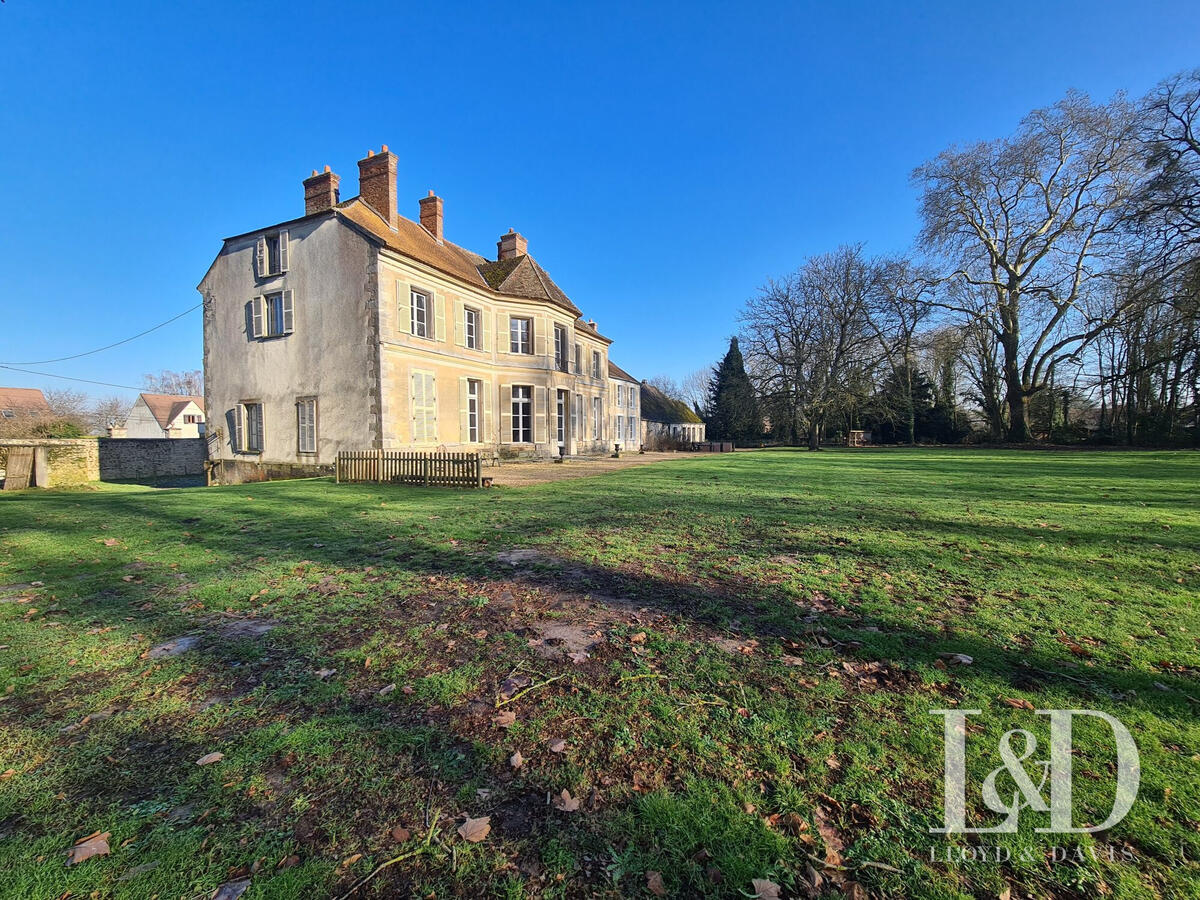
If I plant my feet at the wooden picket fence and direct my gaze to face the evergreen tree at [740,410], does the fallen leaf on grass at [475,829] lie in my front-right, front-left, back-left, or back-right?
back-right

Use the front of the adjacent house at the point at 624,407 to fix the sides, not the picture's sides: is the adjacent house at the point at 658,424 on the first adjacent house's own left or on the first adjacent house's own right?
on the first adjacent house's own left

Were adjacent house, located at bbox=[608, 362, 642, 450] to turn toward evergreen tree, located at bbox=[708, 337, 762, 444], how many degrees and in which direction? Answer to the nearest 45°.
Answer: approximately 45° to its left

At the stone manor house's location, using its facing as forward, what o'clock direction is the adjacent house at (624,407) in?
The adjacent house is roughly at 9 o'clock from the stone manor house.

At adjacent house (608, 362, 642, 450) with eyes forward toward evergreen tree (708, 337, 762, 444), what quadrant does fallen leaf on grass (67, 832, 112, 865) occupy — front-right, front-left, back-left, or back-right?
back-right

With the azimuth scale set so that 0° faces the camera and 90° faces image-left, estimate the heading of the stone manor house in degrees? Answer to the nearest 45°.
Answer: approximately 315°

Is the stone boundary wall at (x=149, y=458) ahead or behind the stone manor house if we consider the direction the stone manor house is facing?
behind

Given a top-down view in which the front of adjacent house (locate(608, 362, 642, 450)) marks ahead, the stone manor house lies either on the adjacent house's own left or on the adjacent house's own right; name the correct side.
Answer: on the adjacent house's own right

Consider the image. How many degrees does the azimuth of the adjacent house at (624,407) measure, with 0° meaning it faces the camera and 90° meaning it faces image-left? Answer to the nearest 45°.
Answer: approximately 315°
